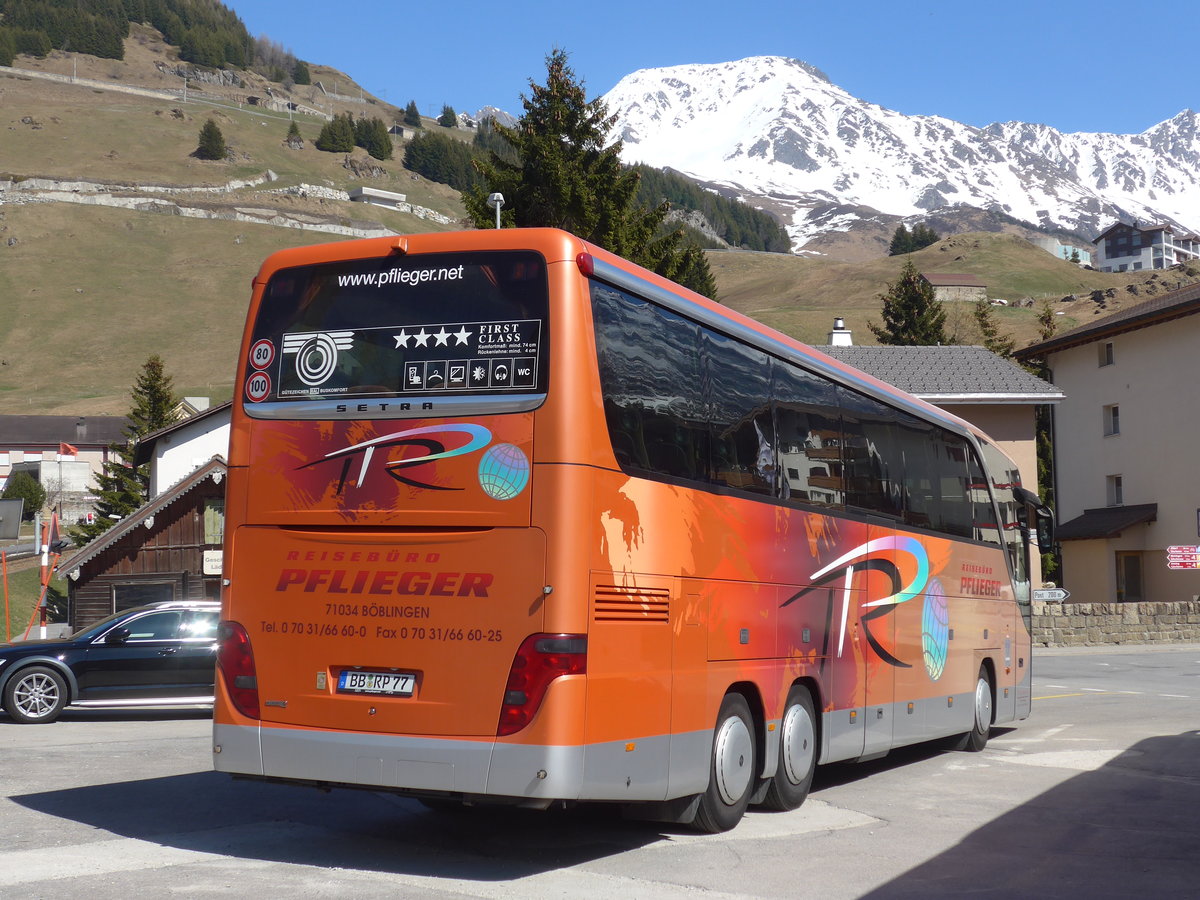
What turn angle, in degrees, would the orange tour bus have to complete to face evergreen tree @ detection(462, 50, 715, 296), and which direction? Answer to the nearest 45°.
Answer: approximately 45° to its left

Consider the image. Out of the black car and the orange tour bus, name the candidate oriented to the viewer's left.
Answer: the black car

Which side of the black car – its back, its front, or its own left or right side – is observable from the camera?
left

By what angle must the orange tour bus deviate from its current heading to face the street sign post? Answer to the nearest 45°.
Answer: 0° — it already faces it

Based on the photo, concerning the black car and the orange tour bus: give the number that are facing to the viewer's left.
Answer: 1

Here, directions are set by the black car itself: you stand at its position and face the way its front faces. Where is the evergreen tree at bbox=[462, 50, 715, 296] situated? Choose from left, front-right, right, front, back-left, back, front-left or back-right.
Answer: back-right

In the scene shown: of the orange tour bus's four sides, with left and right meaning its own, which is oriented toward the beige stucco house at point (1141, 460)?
front

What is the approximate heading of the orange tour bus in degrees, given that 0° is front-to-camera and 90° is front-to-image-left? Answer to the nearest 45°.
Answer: approximately 225°

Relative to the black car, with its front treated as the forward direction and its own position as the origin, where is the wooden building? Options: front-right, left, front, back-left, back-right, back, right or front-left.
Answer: right

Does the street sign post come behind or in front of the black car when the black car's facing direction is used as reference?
behind
